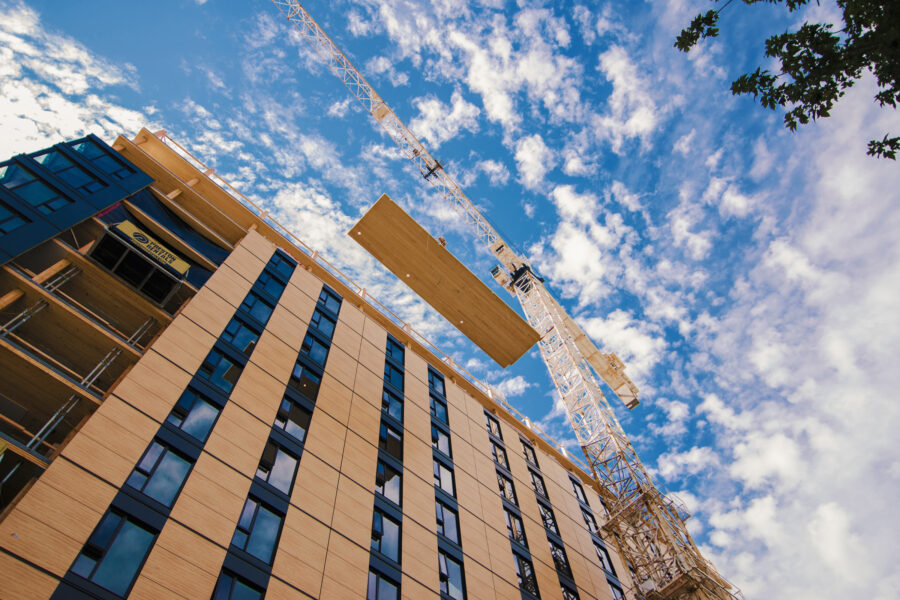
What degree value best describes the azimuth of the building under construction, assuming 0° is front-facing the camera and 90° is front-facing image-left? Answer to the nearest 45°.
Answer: approximately 315°

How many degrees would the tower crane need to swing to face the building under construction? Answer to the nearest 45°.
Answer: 0° — it already faces it

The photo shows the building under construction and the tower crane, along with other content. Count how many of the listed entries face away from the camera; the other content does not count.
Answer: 0

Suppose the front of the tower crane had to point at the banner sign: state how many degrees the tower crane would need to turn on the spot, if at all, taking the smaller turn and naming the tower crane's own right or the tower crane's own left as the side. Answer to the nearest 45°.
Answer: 0° — it already faces it

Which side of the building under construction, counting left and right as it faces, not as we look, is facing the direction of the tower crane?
left
